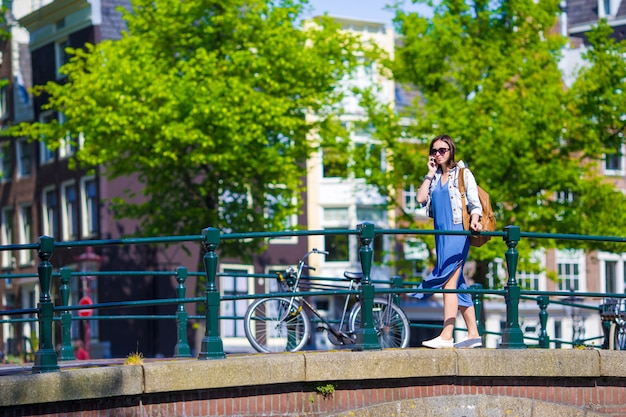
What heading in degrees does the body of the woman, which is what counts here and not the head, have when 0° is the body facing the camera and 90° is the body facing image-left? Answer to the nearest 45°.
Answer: approximately 45°

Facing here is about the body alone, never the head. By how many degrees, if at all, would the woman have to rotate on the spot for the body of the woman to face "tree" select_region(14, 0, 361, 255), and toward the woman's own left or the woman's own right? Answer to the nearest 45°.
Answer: approximately 135° to the woman's own right

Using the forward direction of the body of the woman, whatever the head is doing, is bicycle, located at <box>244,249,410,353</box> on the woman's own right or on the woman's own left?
on the woman's own right

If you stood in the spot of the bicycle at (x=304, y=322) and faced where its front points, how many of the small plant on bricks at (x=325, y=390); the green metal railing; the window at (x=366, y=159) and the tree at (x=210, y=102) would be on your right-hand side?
2

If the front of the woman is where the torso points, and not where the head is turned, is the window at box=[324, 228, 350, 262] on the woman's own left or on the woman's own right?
on the woman's own right

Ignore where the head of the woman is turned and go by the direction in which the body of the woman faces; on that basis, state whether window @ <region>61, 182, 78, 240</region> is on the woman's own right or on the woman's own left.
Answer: on the woman's own right

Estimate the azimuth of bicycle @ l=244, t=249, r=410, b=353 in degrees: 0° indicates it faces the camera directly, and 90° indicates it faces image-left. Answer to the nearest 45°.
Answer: approximately 90°

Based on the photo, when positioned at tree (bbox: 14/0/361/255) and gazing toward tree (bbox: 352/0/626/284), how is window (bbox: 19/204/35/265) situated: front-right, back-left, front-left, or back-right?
back-left
